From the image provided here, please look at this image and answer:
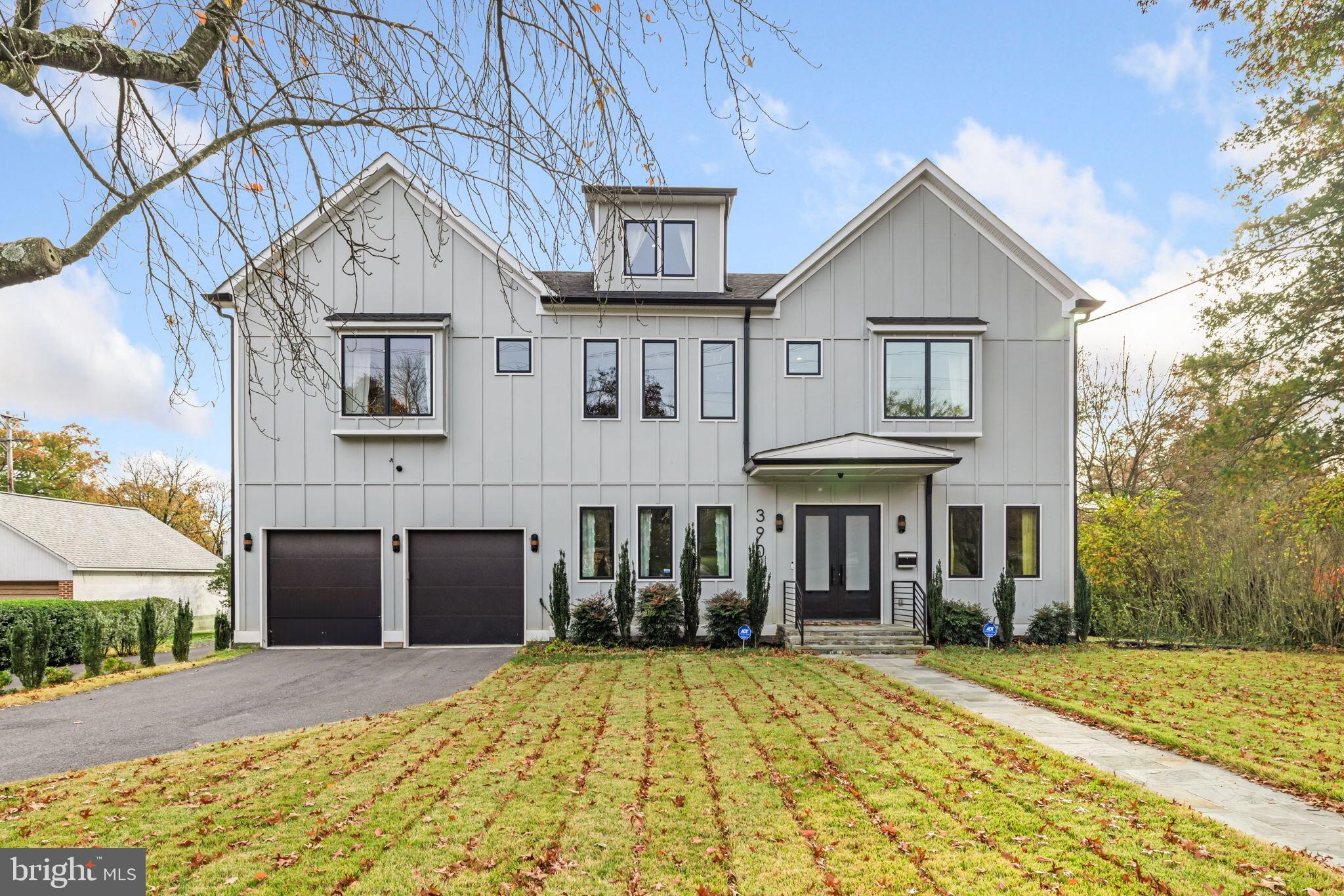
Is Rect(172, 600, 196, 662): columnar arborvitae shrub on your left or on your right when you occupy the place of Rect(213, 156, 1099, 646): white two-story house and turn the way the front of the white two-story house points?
on your right

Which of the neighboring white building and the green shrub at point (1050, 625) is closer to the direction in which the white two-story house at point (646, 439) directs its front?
the green shrub

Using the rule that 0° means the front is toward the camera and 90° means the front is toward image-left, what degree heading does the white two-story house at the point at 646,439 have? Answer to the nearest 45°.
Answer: approximately 0°

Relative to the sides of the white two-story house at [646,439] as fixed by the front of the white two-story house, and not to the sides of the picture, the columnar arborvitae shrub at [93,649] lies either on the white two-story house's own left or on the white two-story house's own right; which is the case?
on the white two-story house's own right

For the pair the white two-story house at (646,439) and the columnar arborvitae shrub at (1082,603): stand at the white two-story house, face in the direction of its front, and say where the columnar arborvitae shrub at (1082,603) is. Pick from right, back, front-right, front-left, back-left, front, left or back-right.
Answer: left
